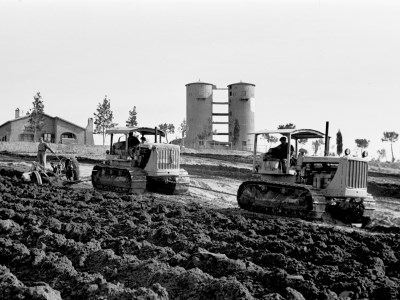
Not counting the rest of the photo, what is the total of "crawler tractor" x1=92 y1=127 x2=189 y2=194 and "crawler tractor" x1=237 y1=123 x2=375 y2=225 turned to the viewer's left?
0

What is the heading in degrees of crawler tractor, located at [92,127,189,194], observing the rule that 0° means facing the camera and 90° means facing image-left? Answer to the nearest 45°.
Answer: approximately 315°

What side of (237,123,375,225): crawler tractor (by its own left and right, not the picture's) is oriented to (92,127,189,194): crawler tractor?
back

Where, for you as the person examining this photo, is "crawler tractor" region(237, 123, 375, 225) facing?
facing the viewer and to the right of the viewer

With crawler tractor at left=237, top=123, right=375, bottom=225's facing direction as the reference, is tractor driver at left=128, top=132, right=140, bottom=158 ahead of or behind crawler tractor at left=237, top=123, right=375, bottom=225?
behind

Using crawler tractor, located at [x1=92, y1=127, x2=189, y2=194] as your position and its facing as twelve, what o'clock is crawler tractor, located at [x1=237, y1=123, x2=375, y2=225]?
crawler tractor, located at [x1=237, y1=123, x2=375, y2=225] is roughly at 12 o'clock from crawler tractor, located at [x1=92, y1=127, x2=189, y2=194].

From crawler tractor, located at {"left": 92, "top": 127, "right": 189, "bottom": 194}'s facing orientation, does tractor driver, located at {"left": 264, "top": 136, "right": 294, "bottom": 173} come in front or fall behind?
in front
